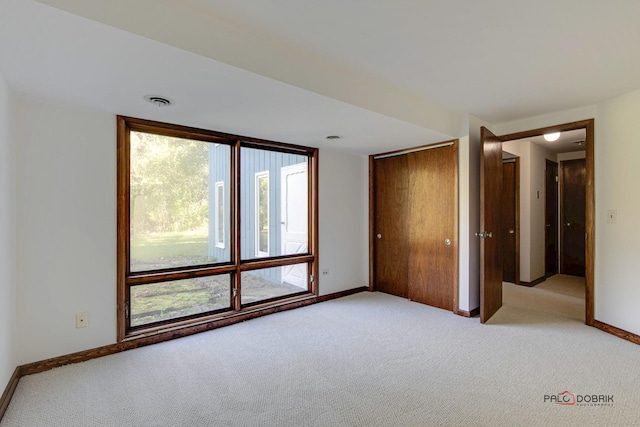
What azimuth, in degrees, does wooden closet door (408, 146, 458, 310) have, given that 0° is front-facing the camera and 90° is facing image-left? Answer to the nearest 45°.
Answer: approximately 45°

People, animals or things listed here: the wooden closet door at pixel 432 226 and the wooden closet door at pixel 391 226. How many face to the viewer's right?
0

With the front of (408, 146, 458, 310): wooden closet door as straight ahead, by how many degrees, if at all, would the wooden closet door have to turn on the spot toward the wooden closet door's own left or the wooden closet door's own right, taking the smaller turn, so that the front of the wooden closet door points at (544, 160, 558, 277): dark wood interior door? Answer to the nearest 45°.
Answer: approximately 180°

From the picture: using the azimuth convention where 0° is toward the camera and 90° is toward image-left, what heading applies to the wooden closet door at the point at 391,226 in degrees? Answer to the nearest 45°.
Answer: approximately 45°

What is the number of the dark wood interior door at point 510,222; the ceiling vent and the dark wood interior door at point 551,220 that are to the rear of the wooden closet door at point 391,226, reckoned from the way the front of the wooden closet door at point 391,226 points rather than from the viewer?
2

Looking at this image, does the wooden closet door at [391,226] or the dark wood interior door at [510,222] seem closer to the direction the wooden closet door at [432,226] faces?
the wooden closet door

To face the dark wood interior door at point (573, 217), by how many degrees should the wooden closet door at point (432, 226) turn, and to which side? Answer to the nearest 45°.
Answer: approximately 180°

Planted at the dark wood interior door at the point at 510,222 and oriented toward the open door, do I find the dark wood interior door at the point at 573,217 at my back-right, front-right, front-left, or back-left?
back-left

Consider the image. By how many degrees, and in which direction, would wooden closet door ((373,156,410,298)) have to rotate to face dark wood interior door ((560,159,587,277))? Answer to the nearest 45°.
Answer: approximately 180°

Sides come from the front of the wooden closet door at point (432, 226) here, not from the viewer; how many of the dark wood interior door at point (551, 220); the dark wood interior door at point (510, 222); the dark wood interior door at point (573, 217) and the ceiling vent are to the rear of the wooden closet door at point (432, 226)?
3

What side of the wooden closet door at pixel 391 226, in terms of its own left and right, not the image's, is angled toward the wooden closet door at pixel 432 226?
left

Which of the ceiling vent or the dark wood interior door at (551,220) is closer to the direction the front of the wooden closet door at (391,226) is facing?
the ceiling vent

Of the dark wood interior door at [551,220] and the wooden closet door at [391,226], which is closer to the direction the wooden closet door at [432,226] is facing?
the wooden closet door

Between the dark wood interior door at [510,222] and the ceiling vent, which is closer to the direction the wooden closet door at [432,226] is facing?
the ceiling vent
